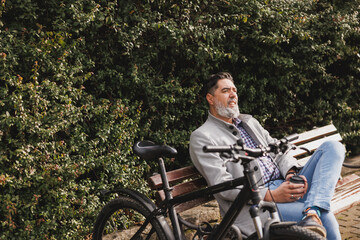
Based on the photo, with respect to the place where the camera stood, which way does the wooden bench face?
facing the viewer and to the right of the viewer
